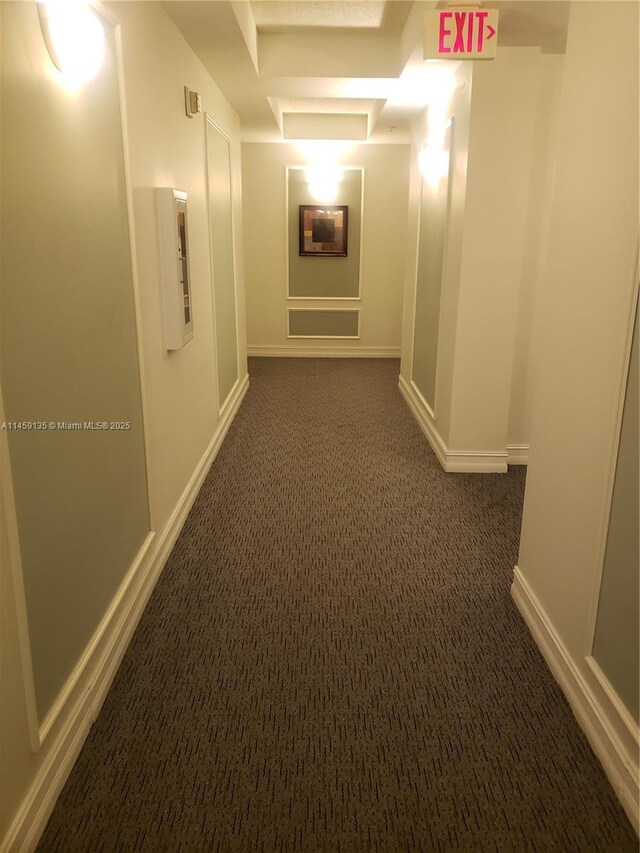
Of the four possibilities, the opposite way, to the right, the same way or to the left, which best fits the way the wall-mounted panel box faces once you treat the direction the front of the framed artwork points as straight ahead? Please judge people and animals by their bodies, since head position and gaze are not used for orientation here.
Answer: to the left

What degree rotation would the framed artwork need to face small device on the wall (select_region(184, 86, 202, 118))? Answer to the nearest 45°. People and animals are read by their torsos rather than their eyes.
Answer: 0° — it already faces it

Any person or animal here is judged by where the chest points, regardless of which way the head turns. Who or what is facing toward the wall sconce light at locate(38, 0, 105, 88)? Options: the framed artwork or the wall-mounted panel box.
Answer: the framed artwork

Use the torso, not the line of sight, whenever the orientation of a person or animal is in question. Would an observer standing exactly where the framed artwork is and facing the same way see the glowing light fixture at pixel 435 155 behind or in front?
in front

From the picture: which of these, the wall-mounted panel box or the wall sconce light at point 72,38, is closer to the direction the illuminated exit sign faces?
the wall sconce light

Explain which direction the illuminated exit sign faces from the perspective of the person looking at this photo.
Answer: facing the viewer

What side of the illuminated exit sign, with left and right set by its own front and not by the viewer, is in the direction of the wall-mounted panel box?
right

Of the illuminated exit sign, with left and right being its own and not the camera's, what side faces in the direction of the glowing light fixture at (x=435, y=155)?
back

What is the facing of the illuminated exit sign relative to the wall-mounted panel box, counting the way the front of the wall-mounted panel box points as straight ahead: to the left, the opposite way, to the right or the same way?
to the right

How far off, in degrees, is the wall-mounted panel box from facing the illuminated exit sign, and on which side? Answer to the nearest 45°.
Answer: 0° — it already faces it

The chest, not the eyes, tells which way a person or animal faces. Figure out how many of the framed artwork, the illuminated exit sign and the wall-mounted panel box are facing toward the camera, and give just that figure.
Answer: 2

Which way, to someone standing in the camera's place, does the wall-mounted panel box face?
facing to the right of the viewer
